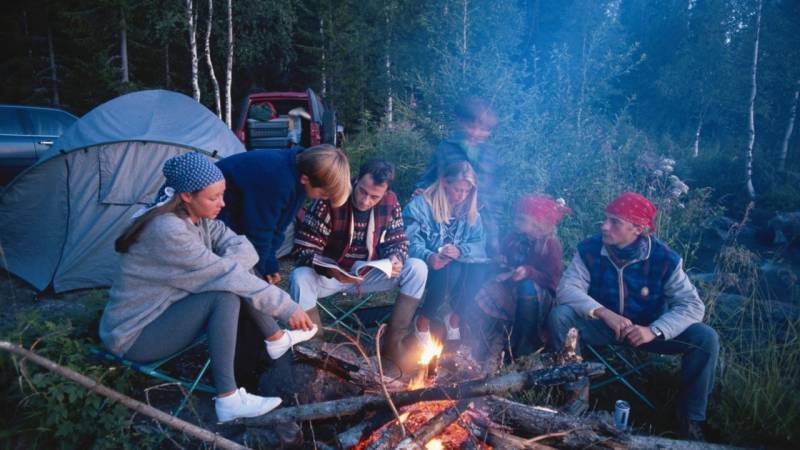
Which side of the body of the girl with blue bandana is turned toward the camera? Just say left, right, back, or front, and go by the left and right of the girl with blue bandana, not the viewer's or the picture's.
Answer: right

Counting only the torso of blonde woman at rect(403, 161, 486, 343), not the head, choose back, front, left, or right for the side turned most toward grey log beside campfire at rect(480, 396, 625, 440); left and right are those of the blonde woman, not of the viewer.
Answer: front

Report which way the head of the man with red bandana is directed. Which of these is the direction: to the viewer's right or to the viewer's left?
to the viewer's left

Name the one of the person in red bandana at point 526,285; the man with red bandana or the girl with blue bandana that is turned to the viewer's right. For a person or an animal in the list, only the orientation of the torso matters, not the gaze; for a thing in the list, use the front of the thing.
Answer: the girl with blue bandana

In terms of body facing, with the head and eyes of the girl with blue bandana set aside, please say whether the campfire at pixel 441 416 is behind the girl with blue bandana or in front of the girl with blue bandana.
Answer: in front

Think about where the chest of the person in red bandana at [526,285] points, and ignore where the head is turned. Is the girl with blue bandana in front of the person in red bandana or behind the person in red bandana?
in front

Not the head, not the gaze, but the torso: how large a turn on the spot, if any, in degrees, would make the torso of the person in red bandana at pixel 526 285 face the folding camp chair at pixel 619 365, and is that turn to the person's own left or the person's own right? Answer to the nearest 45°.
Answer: approximately 90° to the person's own left

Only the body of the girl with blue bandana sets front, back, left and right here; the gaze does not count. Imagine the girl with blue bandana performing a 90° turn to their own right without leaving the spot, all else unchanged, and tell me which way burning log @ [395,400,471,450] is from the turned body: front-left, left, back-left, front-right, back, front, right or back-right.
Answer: front-left

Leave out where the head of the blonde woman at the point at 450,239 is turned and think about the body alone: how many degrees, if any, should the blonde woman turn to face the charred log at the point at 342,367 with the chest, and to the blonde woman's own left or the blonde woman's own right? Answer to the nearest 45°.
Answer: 0° — they already face it

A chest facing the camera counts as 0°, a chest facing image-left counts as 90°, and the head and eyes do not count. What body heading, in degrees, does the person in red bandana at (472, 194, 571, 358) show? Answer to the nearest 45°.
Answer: approximately 45°

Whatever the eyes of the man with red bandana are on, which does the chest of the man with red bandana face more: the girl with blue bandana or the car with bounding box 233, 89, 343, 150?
the girl with blue bandana
